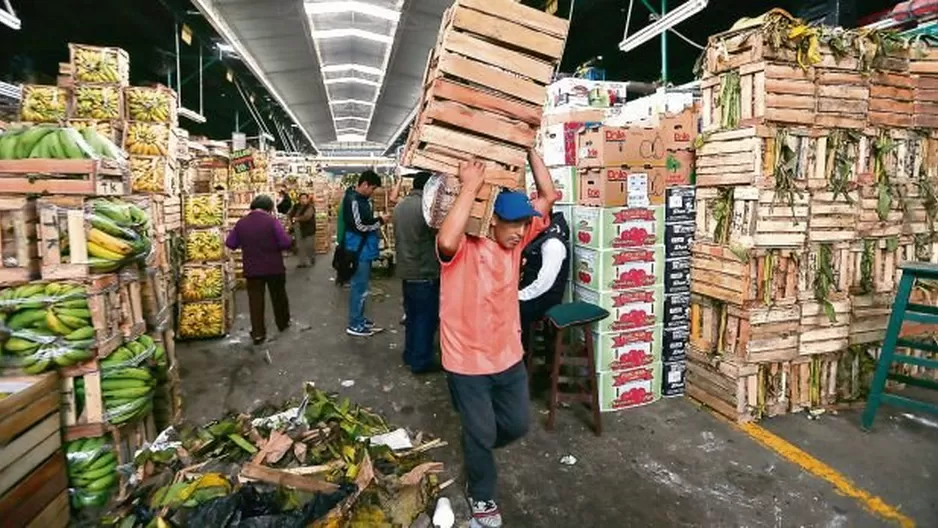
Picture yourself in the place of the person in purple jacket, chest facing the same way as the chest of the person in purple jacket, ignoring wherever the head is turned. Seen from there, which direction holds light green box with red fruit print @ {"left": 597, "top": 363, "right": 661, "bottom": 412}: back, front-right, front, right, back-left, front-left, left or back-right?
back-right

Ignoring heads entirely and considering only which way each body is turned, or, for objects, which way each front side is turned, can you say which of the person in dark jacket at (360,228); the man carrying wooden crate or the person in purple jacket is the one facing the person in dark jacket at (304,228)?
the person in purple jacket

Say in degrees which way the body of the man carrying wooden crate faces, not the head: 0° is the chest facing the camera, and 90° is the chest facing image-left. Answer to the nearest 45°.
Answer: approximately 315°

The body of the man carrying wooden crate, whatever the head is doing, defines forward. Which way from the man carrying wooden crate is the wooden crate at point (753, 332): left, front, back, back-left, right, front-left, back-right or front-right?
left

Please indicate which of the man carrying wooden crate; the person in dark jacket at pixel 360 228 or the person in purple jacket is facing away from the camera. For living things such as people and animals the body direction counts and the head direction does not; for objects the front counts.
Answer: the person in purple jacket

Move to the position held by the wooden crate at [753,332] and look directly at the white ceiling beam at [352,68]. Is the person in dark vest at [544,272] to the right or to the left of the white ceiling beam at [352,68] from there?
left

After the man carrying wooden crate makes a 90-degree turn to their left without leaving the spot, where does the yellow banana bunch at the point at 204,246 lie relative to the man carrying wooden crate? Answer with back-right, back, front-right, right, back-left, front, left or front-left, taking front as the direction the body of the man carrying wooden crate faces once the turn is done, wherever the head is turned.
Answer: left

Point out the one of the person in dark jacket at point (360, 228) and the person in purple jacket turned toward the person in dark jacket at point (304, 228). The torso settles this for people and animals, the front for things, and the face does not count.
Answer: the person in purple jacket

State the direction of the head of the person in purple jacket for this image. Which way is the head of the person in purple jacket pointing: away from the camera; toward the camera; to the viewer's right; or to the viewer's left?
away from the camera

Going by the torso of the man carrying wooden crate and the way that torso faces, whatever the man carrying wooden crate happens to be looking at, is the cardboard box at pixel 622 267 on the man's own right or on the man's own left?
on the man's own left

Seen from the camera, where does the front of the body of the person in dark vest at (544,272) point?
to the viewer's left

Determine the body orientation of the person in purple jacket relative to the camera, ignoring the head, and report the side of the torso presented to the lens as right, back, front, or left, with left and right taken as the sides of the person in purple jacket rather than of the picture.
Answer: back

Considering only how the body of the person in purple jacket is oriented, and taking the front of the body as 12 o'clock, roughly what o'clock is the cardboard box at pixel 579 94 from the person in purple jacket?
The cardboard box is roughly at 4 o'clock from the person in purple jacket.
